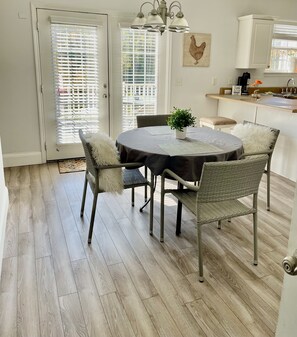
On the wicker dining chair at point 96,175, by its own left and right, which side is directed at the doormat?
left

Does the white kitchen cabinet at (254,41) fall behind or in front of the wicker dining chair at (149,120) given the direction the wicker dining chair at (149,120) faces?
behind

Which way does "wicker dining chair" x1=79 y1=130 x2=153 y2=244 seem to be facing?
to the viewer's right

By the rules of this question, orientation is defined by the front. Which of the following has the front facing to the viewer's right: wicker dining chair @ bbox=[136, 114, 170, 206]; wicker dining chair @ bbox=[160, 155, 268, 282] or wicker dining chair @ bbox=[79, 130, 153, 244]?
wicker dining chair @ bbox=[79, 130, 153, 244]

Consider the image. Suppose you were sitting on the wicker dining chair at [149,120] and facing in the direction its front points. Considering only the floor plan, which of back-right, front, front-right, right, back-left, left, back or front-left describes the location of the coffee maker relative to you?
back-left

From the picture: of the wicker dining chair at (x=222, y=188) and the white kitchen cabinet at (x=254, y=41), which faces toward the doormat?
the wicker dining chair

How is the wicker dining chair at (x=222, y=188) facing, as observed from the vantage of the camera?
facing away from the viewer and to the left of the viewer

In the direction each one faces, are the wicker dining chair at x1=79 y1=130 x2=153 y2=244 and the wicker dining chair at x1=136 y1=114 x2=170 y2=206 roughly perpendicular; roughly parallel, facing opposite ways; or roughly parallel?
roughly perpendicular

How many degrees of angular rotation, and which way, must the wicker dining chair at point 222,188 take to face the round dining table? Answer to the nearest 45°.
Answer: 0° — it already faces it

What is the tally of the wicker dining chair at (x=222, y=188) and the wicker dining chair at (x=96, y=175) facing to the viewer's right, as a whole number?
1

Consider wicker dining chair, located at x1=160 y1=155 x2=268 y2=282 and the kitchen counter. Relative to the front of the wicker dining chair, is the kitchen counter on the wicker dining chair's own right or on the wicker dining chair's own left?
on the wicker dining chair's own right

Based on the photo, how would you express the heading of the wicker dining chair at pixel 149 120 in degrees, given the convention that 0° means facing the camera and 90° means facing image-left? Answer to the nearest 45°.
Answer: approximately 0°

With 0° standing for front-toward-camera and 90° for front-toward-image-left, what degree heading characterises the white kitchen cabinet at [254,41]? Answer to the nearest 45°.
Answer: approximately 315°

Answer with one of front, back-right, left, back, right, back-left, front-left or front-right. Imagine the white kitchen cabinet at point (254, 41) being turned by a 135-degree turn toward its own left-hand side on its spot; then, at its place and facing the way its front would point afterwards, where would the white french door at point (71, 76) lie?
back-left

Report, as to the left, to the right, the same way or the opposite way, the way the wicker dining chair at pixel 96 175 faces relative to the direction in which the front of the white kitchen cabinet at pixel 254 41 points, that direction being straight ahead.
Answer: to the left
